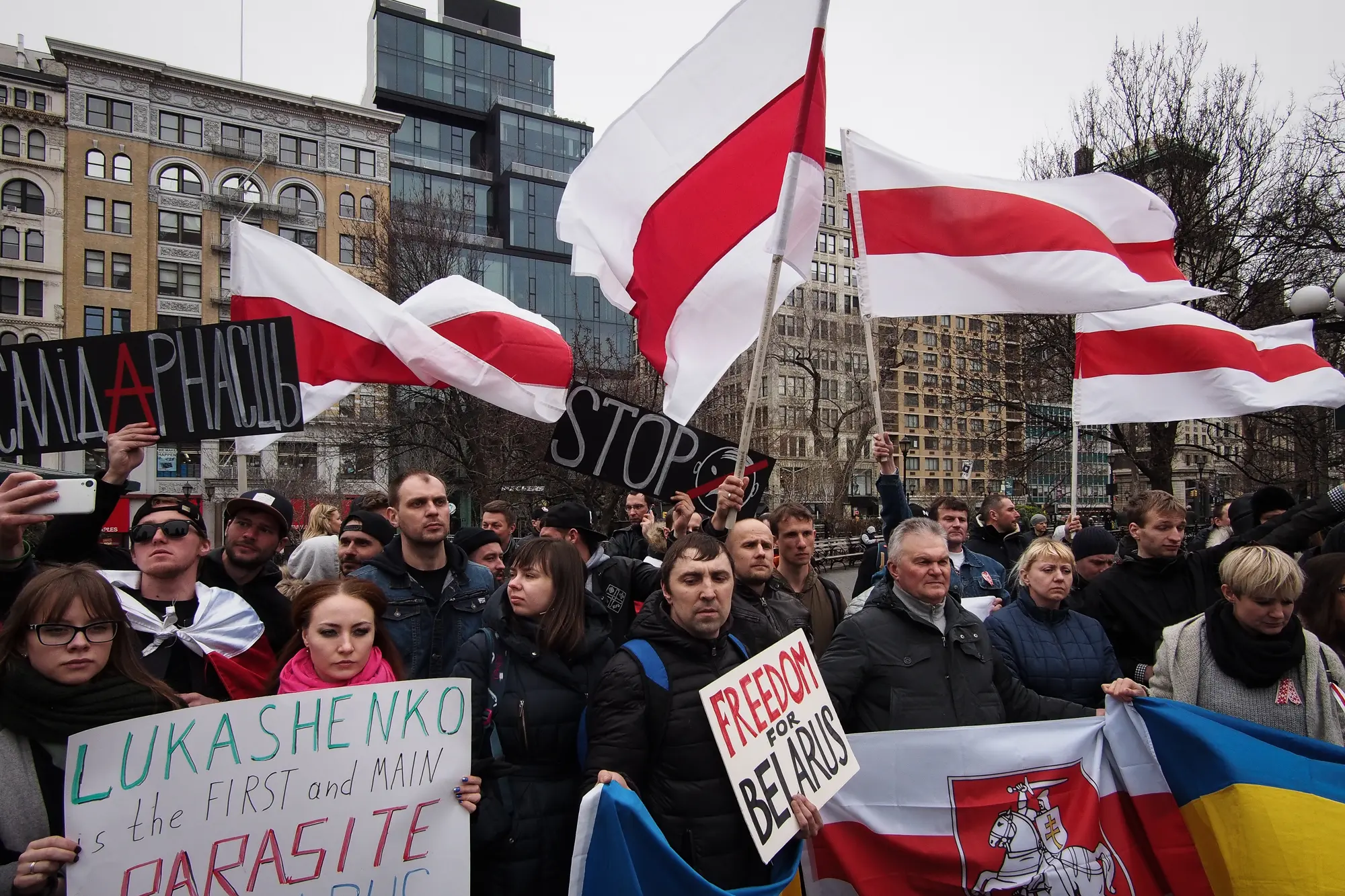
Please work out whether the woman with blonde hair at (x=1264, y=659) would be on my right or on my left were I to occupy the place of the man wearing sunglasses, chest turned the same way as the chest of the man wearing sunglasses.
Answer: on my left

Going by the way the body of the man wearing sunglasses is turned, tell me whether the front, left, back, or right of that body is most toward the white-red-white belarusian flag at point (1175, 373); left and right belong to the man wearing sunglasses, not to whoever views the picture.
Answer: left

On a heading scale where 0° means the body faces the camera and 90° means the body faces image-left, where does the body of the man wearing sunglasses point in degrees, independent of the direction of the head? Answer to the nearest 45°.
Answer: approximately 0°

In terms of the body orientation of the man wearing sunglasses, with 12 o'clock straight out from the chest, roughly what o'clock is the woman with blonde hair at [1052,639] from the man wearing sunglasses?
The woman with blonde hair is roughly at 10 o'clock from the man wearing sunglasses.

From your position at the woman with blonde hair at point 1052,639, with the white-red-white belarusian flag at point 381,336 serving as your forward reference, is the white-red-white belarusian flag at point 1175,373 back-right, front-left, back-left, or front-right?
back-right

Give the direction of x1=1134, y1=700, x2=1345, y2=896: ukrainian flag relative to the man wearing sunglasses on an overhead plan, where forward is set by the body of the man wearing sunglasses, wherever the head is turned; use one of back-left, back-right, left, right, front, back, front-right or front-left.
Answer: front-left

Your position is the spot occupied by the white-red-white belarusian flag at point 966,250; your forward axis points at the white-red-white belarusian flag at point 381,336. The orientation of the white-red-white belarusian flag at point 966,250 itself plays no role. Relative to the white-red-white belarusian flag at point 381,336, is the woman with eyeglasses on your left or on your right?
left
